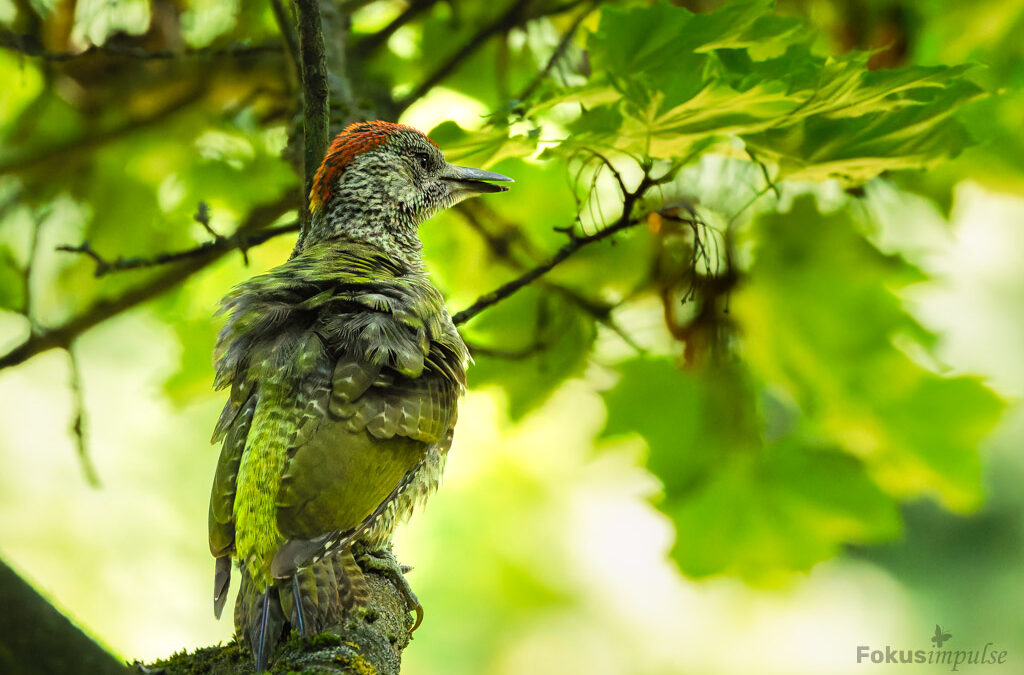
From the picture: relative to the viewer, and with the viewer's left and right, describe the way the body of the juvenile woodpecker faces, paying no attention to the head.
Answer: facing away from the viewer and to the right of the viewer

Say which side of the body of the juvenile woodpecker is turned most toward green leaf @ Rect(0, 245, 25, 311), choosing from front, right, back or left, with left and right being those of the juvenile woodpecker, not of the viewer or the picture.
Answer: left

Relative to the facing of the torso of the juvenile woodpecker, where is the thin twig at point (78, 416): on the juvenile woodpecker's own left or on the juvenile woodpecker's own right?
on the juvenile woodpecker's own left
